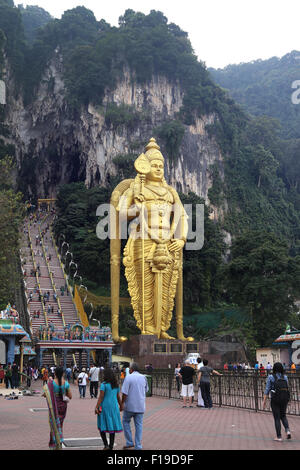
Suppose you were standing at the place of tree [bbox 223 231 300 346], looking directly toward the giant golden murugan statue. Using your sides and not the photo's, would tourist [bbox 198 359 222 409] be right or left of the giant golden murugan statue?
left

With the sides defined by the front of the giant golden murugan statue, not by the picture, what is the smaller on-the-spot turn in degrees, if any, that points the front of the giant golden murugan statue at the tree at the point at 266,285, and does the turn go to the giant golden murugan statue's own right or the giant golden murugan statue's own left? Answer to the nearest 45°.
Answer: approximately 90° to the giant golden murugan statue's own left

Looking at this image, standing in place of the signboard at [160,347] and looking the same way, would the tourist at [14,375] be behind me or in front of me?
in front

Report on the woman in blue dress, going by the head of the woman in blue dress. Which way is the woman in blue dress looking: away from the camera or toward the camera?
away from the camera
